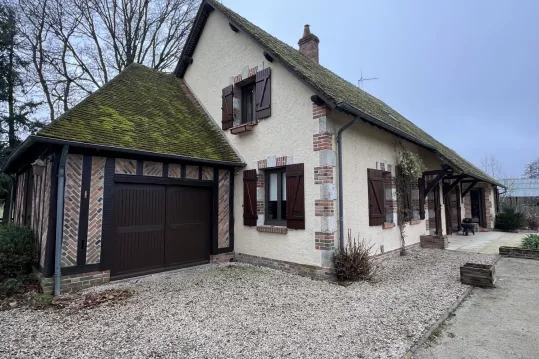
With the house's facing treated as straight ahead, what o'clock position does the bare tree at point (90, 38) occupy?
The bare tree is roughly at 6 o'clock from the house.

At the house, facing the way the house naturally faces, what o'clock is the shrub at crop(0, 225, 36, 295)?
The shrub is roughly at 4 o'clock from the house.

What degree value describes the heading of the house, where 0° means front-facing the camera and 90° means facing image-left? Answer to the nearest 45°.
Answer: approximately 315°

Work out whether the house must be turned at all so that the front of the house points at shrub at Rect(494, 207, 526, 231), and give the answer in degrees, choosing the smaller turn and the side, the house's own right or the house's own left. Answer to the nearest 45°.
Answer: approximately 90° to the house's own left

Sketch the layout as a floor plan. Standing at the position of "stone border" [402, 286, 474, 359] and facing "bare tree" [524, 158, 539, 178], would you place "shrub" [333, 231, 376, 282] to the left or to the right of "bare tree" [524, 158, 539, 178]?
left

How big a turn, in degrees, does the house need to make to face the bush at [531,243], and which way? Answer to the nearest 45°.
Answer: approximately 45° to its left

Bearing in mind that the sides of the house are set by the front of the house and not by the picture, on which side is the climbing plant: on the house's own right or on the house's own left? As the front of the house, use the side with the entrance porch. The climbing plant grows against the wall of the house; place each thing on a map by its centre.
on the house's own left

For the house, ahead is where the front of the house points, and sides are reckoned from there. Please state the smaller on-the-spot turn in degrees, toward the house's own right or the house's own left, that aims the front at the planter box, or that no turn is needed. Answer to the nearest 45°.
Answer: approximately 45° to the house's own left

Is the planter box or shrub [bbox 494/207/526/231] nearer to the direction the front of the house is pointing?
the planter box

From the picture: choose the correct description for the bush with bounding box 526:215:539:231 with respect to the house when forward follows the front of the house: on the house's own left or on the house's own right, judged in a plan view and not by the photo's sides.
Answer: on the house's own left

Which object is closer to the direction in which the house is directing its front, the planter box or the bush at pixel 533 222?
the planter box

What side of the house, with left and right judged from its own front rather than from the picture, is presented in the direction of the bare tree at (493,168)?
left
